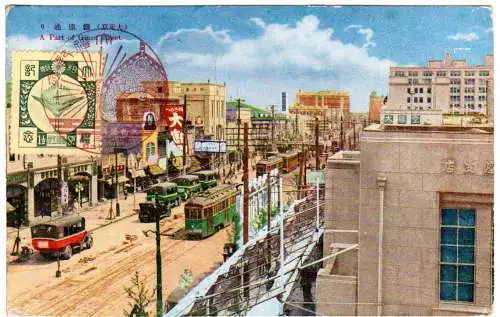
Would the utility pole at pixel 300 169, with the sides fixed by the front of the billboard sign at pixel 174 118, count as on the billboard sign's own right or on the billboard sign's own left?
on the billboard sign's own left

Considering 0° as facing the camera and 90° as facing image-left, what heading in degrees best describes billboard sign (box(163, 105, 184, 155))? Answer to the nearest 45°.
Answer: approximately 0°

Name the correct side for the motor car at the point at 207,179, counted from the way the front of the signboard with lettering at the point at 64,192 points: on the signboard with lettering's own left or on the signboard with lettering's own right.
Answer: on the signboard with lettering's own left

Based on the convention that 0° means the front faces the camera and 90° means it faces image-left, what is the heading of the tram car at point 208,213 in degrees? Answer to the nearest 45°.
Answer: approximately 45°

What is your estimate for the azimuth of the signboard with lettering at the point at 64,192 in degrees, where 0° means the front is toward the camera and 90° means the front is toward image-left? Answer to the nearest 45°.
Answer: approximately 0°

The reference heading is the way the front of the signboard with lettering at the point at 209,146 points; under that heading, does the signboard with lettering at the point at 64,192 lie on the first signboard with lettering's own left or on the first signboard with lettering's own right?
on the first signboard with lettering's own right
